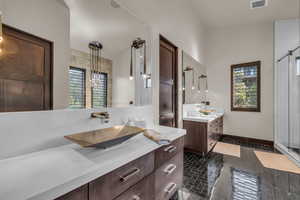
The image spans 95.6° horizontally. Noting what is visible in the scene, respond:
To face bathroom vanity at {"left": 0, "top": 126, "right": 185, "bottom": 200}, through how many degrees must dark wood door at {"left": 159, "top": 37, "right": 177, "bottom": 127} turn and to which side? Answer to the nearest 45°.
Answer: approximately 45° to its right

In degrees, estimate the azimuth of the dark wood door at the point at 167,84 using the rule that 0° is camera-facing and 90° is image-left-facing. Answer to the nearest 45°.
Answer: approximately 315°

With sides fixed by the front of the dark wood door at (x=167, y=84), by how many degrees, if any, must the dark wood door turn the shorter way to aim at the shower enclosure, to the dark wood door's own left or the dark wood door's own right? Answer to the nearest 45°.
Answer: approximately 90° to the dark wood door's own left

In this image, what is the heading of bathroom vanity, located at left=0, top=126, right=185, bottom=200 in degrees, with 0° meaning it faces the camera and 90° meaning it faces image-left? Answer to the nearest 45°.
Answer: approximately 315°

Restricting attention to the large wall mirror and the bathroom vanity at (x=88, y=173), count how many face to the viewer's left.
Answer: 0

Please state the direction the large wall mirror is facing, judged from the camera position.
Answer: facing the viewer and to the right of the viewer
